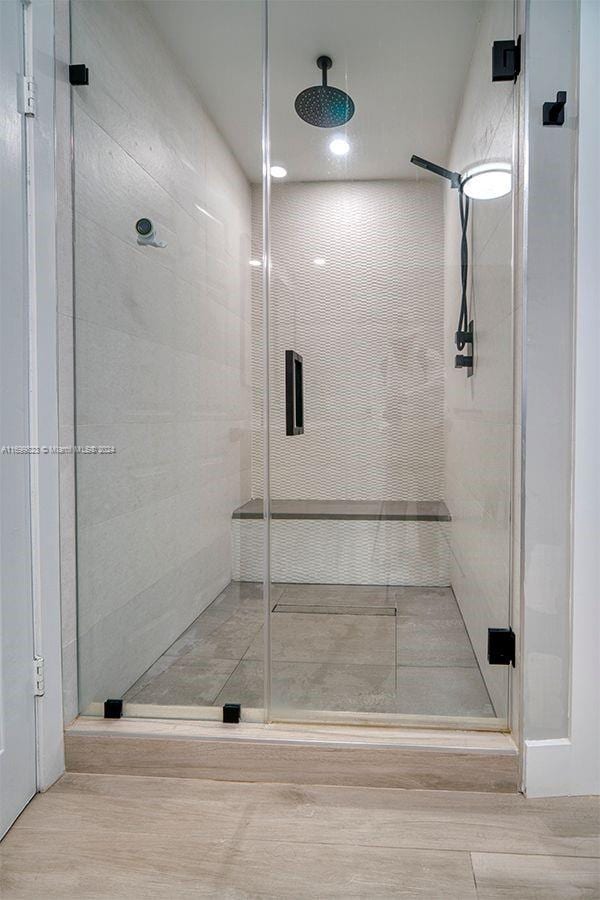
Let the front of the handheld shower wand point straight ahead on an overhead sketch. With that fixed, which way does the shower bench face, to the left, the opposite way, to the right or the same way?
to the left

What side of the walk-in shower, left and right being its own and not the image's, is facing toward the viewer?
front

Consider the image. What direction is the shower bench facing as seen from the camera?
toward the camera

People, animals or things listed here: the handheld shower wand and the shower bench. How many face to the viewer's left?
1

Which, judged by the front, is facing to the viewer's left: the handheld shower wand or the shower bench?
the handheld shower wand

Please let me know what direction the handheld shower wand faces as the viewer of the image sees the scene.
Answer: facing to the left of the viewer
